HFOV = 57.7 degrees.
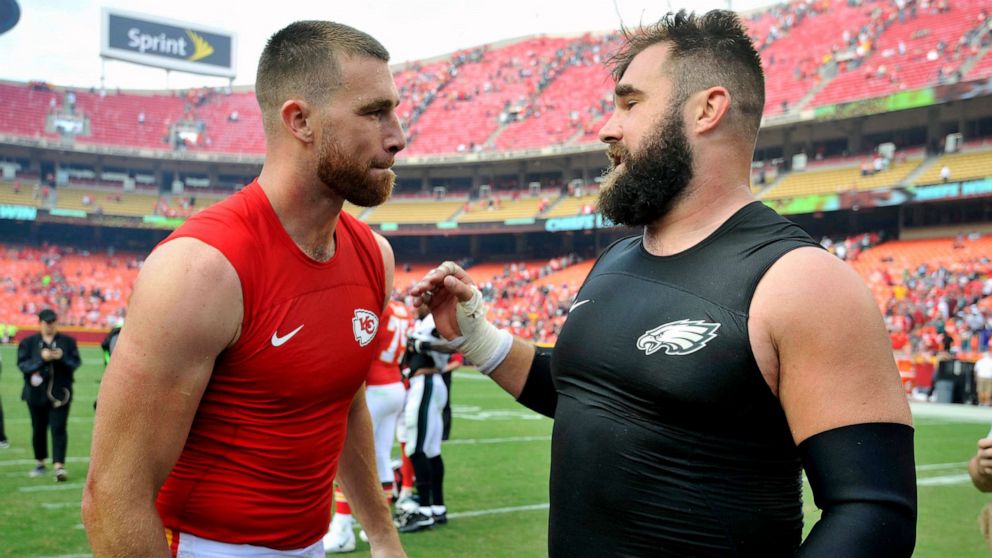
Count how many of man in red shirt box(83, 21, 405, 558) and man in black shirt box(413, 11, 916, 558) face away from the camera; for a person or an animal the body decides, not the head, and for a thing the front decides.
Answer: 0

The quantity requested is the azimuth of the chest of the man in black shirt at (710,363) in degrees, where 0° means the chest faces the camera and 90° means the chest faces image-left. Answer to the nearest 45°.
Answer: approximately 45°

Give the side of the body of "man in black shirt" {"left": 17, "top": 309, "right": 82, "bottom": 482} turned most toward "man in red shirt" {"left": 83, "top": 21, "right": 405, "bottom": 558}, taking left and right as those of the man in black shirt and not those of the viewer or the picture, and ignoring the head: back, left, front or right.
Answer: front

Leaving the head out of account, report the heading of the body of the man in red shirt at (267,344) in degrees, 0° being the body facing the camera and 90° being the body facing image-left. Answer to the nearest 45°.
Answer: approximately 315°

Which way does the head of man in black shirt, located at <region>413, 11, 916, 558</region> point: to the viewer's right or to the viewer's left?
to the viewer's left

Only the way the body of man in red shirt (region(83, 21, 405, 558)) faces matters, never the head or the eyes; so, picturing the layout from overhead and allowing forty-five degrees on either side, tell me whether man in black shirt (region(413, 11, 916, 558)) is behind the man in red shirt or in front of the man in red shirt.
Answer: in front

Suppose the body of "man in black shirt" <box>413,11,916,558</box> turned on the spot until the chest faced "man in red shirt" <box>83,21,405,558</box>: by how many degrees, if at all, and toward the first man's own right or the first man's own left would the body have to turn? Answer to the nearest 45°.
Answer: approximately 45° to the first man's own right

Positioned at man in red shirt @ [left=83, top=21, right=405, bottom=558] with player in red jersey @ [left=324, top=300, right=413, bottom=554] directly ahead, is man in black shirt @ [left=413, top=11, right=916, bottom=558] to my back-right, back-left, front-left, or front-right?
back-right

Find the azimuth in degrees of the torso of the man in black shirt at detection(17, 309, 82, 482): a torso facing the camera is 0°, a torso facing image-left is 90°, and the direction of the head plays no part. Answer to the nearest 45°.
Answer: approximately 0°

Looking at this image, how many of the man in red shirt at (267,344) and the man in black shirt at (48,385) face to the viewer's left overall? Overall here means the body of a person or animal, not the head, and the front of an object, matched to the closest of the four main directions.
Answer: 0

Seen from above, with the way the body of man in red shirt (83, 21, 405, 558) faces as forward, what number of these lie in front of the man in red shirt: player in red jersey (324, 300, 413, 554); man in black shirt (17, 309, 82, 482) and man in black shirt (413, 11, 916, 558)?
1

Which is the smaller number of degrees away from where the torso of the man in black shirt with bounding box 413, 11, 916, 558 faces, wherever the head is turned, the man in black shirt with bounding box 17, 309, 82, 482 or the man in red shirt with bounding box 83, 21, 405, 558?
the man in red shirt

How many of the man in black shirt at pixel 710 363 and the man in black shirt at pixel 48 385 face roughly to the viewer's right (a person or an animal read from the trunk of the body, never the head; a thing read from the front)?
0

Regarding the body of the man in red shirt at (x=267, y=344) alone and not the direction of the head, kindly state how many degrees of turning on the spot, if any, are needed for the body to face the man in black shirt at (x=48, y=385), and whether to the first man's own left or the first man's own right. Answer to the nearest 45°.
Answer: approximately 135° to the first man's own left

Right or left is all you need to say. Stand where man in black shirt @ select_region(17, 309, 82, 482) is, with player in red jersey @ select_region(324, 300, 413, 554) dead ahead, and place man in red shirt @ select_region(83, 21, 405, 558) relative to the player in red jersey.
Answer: right
